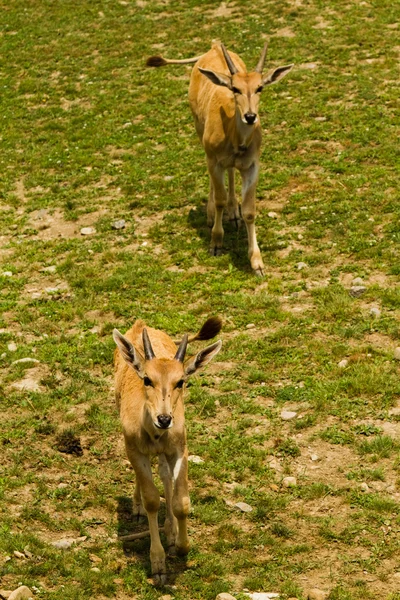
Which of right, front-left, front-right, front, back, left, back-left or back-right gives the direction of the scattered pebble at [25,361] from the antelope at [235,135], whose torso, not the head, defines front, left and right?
front-right

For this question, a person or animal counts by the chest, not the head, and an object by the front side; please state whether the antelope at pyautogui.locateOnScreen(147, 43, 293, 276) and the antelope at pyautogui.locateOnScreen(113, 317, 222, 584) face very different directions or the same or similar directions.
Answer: same or similar directions

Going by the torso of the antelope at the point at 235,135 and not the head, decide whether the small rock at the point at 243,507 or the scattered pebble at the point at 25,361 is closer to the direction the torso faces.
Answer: the small rock

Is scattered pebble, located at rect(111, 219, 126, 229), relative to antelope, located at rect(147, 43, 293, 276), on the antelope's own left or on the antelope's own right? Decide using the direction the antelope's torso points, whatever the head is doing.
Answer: on the antelope's own right

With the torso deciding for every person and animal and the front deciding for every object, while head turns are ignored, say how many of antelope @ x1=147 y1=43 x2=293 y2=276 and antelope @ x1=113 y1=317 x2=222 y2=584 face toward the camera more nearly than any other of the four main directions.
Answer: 2

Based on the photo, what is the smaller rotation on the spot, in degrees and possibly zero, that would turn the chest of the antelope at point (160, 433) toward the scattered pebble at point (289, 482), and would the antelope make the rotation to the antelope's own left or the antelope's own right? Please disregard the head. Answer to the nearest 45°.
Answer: approximately 135° to the antelope's own left

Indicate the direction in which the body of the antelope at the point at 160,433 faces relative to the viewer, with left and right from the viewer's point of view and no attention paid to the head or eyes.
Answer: facing the viewer

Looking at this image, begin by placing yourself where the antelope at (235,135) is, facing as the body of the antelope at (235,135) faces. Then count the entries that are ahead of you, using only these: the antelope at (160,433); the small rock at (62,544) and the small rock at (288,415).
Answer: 3

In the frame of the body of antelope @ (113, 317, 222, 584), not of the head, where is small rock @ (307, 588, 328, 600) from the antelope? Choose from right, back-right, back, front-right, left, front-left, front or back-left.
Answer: front-left

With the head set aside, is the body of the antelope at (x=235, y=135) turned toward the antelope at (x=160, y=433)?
yes

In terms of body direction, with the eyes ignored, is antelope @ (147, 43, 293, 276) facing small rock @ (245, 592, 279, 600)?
yes

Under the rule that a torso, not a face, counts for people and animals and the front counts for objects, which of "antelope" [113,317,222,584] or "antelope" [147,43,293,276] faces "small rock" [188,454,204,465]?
"antelope" [147,43,293,276]

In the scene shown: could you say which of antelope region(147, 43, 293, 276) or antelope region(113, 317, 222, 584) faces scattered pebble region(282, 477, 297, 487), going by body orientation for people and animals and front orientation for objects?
antelope region(147, 43, 293, 276)

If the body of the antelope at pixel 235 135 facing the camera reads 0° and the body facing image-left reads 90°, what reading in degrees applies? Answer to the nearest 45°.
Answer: approximately 0°
